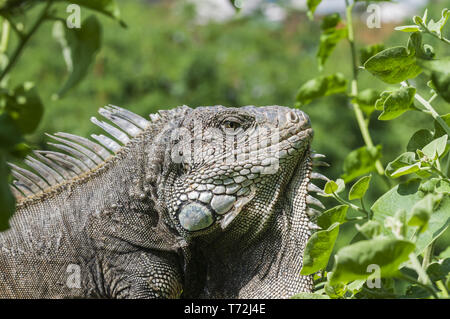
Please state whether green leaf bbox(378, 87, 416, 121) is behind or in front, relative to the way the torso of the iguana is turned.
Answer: in front

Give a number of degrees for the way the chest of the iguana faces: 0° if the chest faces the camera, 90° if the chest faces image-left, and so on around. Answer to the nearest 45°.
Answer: approximately 270°

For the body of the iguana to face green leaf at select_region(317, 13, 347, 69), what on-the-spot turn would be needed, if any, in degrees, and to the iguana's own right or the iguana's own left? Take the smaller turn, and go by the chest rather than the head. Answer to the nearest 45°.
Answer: approximately 45° to the iguana's own left

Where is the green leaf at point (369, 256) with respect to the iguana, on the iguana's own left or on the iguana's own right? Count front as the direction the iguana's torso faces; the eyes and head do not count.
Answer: on the iguana's own right

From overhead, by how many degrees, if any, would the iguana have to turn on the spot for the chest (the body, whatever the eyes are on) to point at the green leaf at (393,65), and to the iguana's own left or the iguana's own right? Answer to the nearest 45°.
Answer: approximately 45° to the iguana's own right
